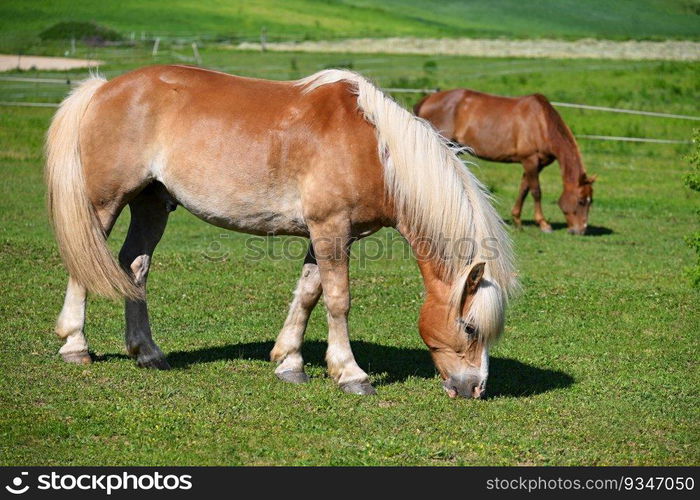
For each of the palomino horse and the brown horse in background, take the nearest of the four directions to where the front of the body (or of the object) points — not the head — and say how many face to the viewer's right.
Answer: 2

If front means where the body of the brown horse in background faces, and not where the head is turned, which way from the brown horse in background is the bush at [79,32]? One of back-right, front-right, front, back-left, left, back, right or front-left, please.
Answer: back-left

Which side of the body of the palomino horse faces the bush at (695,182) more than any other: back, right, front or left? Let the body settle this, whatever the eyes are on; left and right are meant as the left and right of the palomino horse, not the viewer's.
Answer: front

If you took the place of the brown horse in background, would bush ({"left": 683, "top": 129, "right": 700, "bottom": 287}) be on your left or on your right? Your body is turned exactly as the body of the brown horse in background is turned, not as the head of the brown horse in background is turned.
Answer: on your right

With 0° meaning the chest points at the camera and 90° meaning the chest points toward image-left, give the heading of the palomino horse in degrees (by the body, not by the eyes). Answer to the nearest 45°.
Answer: approximately 270°

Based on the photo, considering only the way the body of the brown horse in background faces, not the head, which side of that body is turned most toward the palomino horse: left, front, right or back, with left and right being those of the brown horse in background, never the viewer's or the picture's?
right

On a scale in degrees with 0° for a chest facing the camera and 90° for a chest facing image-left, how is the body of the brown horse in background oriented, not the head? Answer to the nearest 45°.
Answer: approximately 270°

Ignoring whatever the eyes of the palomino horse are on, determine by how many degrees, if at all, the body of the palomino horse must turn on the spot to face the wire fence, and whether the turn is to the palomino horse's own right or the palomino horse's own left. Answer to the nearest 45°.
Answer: approximately 90° to the palomino horse's own left
